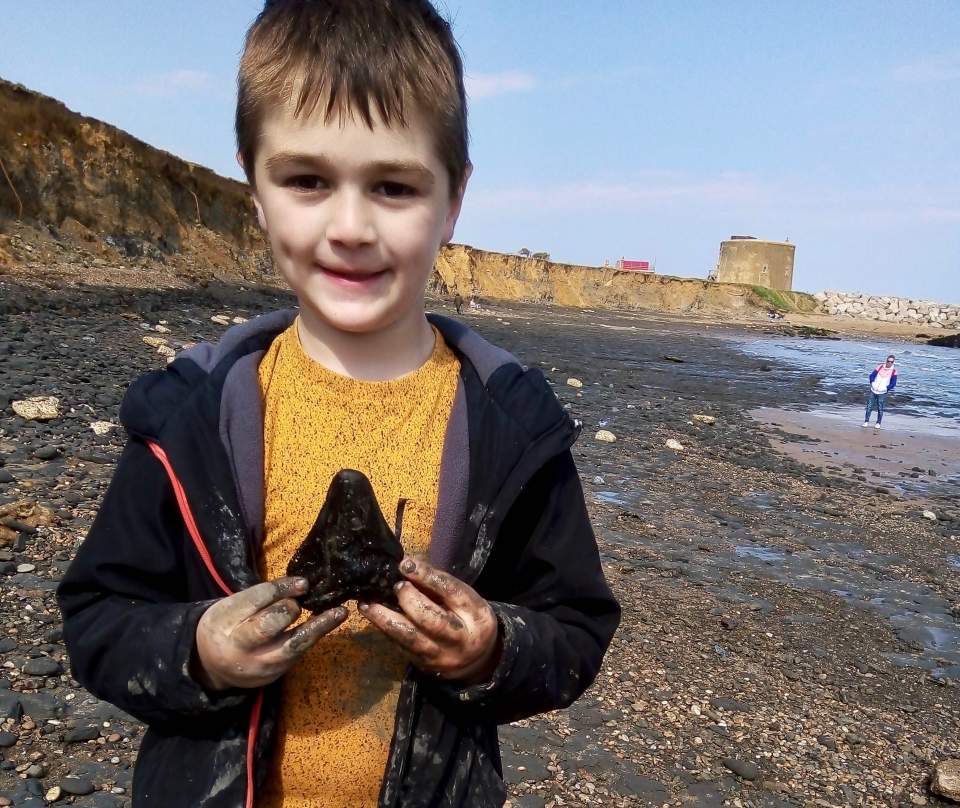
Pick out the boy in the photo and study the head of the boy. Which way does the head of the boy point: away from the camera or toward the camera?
toward the camera

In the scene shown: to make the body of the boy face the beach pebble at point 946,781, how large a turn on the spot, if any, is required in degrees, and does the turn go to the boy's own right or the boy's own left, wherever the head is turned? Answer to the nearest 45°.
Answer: approximately 135° to the boy's own left

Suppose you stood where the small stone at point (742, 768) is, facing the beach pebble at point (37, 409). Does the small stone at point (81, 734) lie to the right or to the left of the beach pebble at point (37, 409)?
left

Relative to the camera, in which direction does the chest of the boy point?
toward the camera

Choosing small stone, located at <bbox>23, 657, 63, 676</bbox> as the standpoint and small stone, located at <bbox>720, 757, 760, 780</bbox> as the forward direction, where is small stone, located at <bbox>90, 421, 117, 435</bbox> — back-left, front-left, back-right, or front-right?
back-left

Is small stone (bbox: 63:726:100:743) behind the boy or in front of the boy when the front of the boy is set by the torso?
behind

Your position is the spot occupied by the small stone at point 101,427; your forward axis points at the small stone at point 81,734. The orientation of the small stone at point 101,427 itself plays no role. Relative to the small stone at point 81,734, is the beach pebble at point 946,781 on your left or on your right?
left

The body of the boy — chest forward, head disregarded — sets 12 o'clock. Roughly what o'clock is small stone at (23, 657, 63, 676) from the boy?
The small stone is roughly at 5 o'clock from the boy.

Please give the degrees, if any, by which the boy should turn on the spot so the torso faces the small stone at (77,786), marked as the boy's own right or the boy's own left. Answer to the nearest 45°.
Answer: approximately 135° to the boy's own right

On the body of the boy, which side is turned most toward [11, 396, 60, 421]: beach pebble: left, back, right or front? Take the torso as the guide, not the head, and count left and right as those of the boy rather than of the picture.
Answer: back

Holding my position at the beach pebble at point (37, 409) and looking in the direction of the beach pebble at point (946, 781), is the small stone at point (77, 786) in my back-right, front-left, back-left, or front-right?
front-right
